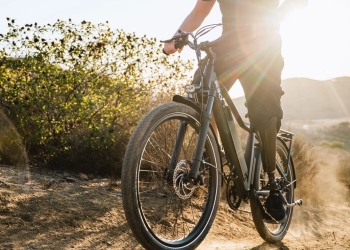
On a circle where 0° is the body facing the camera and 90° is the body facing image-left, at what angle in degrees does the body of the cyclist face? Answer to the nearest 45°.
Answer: approximately 45°

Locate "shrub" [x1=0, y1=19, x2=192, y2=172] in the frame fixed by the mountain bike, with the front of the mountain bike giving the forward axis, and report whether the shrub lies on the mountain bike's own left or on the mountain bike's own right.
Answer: on the mountain bike's own right

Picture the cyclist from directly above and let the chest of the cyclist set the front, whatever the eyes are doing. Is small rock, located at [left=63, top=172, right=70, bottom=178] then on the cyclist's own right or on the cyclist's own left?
on the cyclist's own right

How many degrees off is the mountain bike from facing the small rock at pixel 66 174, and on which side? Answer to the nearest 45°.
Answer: approximately 90° to its right

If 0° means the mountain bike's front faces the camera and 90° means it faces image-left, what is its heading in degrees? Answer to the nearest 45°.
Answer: approximately 45°
